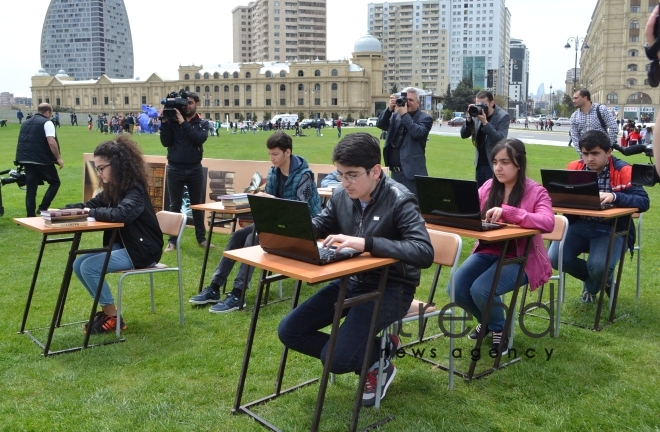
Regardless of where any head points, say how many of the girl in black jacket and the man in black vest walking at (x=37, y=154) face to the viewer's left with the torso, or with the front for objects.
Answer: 1

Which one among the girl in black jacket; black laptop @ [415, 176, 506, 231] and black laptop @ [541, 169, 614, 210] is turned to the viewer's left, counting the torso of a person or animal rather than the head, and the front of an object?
the girl in black jacket

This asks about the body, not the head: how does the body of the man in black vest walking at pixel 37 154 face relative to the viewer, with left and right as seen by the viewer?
facing away from the viewer and to the right of the viewer

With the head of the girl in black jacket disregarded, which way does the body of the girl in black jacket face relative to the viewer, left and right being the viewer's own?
facing to the left of the viewer

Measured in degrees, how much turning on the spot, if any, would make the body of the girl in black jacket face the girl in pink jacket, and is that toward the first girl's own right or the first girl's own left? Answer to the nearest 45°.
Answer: approximately 135° to the first girl's own left

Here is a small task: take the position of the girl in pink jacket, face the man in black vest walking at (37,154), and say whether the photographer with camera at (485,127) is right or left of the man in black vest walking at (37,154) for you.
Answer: right

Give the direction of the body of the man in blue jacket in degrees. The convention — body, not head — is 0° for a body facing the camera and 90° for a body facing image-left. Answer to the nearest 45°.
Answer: approximately 45°

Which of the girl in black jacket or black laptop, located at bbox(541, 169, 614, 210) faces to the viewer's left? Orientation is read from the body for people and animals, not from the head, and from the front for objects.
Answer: the girl in black jacket
